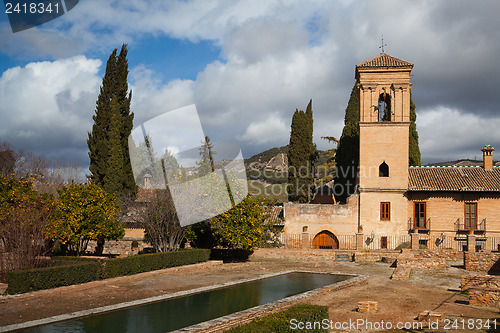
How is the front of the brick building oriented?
toward the camera

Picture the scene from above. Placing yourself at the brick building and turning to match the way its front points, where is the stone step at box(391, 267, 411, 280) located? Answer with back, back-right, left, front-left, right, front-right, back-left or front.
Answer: front

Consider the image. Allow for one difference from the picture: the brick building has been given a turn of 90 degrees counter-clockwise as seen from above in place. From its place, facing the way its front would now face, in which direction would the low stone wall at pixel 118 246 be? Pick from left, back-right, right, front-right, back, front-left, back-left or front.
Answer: back

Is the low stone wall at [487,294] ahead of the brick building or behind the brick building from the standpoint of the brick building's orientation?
ahead

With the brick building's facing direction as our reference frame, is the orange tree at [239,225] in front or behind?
in front

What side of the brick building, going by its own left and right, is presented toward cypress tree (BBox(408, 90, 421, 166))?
back

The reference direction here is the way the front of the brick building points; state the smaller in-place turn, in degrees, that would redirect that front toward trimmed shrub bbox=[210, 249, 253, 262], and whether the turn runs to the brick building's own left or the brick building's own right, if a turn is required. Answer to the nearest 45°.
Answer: approximately 45° to the brick building's own right

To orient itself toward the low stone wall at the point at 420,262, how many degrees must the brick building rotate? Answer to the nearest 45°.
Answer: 0° — it already faces it

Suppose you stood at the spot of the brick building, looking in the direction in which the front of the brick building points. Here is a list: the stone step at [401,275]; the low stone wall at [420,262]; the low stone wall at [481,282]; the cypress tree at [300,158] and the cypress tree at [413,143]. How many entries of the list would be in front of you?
3

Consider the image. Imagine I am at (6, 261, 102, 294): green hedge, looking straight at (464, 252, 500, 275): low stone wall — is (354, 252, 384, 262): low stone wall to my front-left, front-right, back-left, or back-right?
front-left

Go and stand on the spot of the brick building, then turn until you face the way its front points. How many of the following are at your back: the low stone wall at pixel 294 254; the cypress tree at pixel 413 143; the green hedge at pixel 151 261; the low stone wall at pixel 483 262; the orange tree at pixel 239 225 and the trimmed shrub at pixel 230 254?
1

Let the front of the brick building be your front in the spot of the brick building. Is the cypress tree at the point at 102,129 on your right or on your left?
on your right

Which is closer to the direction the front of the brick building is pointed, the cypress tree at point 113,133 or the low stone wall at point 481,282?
the low stone wall
